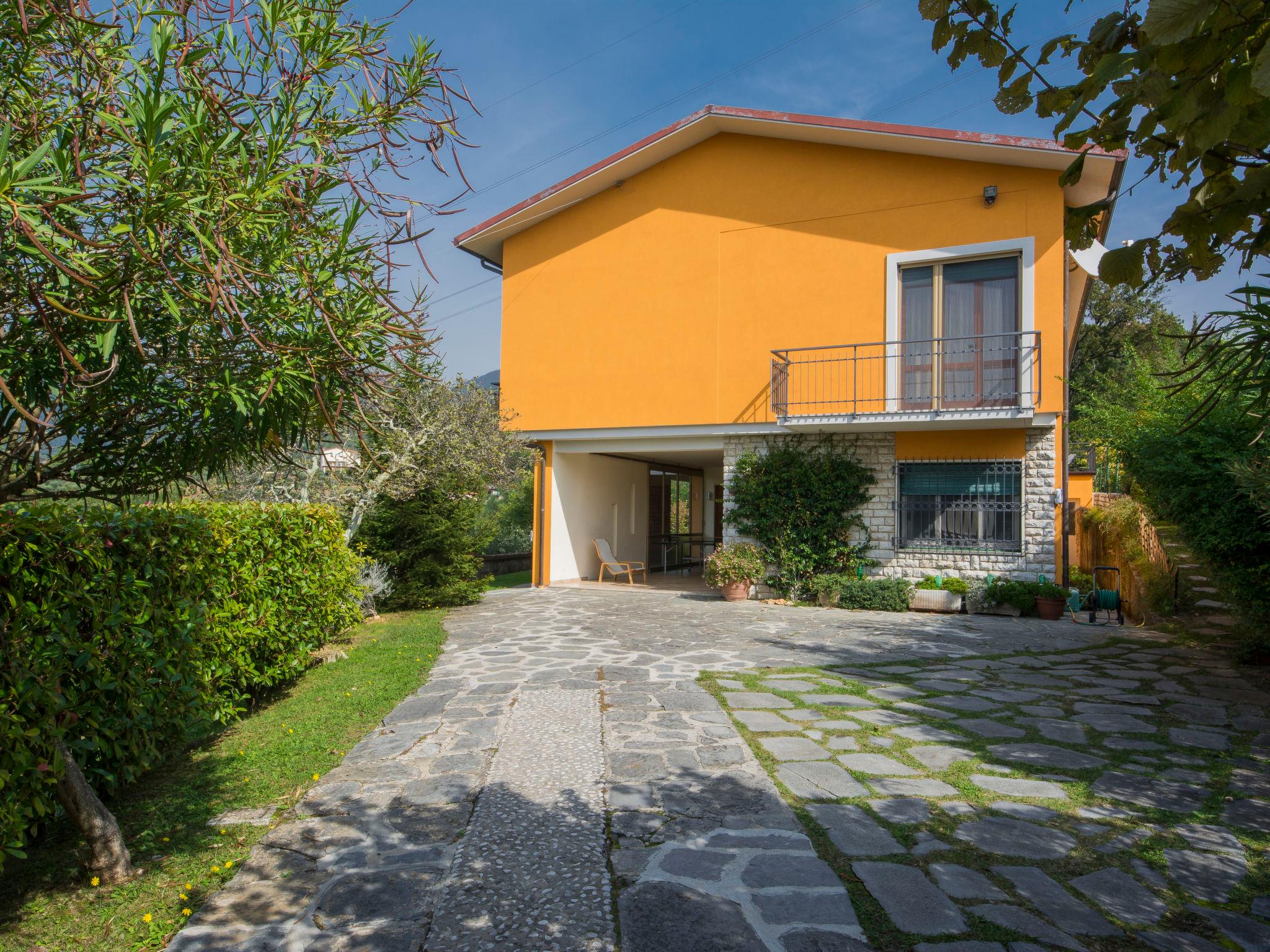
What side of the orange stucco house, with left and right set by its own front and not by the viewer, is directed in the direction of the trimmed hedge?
front

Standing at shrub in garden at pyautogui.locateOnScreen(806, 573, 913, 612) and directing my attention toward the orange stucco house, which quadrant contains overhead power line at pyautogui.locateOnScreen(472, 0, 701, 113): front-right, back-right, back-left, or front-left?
front-left

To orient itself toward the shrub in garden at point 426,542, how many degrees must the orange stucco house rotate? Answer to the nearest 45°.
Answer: approximately 90° to its right

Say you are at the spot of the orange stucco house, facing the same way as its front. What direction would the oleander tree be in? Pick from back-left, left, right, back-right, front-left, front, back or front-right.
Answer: front

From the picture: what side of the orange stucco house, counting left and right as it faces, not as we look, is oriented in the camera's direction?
front
